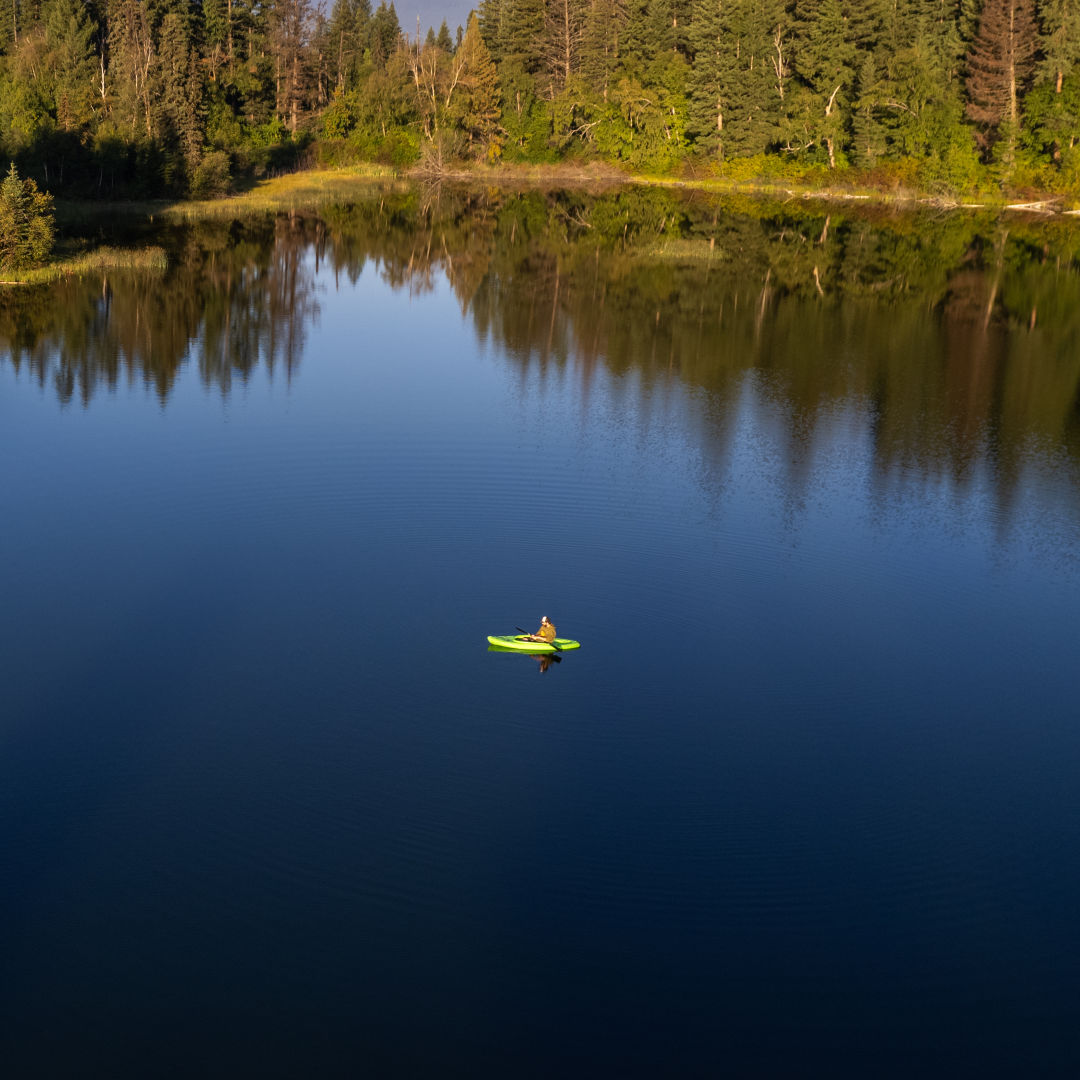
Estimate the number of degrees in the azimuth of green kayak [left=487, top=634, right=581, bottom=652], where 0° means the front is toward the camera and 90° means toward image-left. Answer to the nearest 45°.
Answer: approximately 90°
